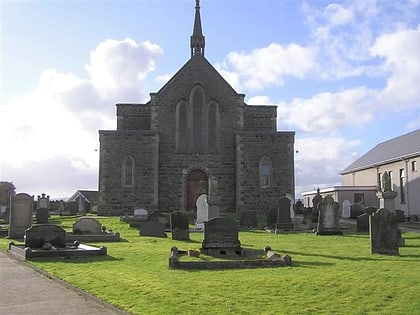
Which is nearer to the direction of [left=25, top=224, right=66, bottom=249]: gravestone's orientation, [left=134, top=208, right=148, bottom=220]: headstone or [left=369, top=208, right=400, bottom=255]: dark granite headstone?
the dark granite headstone

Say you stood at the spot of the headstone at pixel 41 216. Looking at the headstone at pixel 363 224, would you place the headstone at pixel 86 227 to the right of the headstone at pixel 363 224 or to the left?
right

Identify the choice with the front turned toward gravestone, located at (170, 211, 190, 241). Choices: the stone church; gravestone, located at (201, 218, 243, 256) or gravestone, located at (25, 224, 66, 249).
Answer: the stone church

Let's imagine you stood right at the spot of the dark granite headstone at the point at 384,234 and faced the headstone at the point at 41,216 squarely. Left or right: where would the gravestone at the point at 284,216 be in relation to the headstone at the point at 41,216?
right

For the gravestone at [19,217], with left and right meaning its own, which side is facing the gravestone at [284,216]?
left

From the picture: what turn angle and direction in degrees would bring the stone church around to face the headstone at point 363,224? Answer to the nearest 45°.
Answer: approximately 45° to its left

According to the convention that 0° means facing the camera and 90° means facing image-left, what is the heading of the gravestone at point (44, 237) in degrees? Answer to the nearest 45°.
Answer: approximately 0°

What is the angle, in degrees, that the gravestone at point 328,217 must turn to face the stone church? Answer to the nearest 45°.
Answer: approximately 135° to its right

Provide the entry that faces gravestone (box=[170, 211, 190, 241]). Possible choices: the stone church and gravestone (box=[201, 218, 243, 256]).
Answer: the stone church

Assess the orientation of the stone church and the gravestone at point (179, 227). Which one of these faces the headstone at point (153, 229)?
the stone church

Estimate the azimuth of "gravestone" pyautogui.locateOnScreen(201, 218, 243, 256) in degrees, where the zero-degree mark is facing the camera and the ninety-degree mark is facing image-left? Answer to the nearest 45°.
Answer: approximately 0°

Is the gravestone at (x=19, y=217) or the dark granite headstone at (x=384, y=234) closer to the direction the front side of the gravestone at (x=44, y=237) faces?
the dark granite headstone
